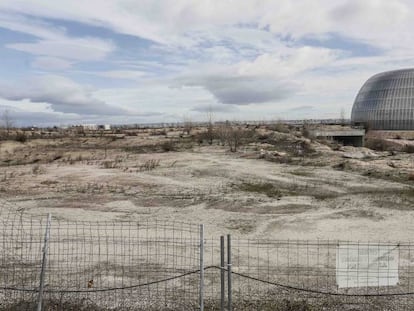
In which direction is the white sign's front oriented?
toward the camera
